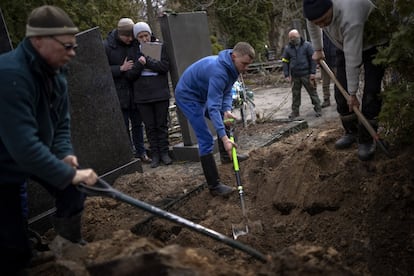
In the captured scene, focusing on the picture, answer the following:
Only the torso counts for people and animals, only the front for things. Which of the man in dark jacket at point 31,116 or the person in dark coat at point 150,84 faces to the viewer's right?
the man in dark jacket

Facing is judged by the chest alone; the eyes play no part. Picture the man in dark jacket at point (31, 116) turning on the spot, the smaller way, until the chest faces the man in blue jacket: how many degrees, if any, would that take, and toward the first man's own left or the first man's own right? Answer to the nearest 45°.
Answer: approximately 45° to the first man's own left

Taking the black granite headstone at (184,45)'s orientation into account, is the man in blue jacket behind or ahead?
ahead

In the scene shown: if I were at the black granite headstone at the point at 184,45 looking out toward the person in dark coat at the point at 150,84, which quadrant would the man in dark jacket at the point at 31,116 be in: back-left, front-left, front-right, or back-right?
front-left

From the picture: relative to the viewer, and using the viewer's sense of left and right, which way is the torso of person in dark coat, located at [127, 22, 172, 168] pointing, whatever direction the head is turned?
facing the viewer

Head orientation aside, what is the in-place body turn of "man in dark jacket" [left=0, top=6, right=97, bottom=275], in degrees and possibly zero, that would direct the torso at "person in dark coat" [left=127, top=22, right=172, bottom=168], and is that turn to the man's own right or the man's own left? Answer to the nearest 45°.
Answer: approximately 45° to the man's own left

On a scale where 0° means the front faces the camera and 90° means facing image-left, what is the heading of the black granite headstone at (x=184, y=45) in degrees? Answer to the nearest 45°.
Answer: approximately 315°

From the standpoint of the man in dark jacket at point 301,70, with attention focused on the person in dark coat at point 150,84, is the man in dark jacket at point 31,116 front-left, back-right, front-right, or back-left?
front-left

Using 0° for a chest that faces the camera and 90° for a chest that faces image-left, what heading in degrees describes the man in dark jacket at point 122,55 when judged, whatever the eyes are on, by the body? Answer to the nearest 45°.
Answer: approximately 315°

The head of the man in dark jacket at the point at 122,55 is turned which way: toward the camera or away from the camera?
toward the camera

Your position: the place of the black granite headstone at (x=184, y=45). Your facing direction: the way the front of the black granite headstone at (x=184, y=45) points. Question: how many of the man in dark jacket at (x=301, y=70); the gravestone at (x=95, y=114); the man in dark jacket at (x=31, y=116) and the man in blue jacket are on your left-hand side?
1

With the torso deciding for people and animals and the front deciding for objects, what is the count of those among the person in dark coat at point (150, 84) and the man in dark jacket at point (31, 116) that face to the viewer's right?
1

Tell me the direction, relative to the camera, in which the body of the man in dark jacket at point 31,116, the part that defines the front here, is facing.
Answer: to the viewer's right

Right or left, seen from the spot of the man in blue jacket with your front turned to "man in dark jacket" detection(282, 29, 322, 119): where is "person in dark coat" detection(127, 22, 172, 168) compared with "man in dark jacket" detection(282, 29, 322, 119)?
left

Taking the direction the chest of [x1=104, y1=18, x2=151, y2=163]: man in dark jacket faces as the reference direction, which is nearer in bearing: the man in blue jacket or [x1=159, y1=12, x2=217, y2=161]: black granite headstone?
the man in blue jacket

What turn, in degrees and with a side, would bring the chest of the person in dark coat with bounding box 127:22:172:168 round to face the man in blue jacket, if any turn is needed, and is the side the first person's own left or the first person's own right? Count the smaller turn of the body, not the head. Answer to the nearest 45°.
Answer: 0° — they already face them

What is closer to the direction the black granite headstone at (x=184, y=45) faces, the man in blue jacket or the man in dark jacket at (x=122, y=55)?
the man in blue jacket
